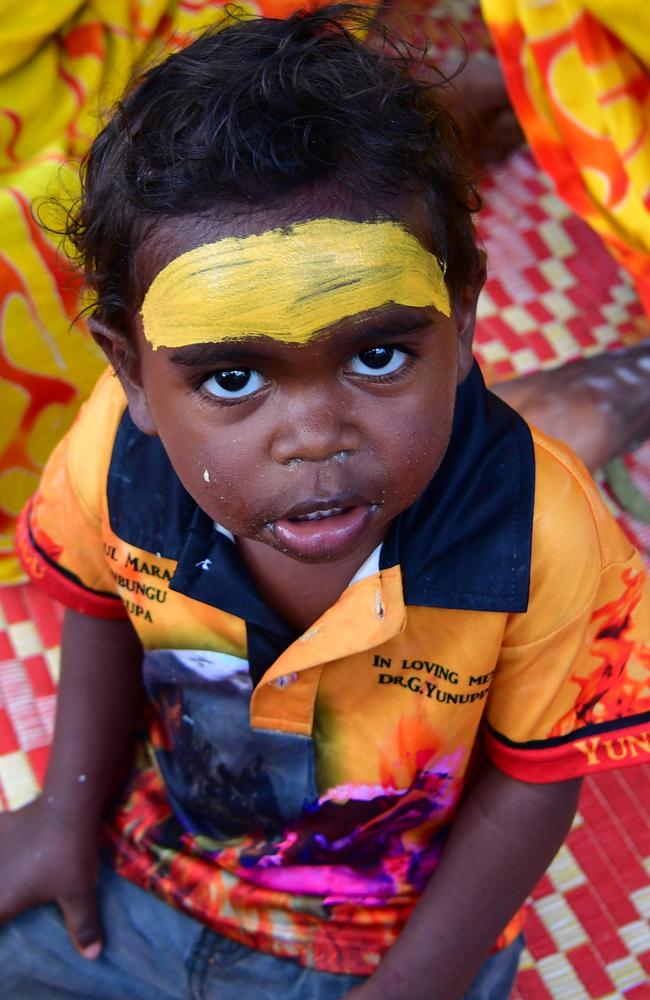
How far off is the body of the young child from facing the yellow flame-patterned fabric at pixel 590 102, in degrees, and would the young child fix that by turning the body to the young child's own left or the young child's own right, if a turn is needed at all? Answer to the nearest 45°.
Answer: approximately 135° to the young child's own left

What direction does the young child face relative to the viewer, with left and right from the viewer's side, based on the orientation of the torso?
facing the viewer
